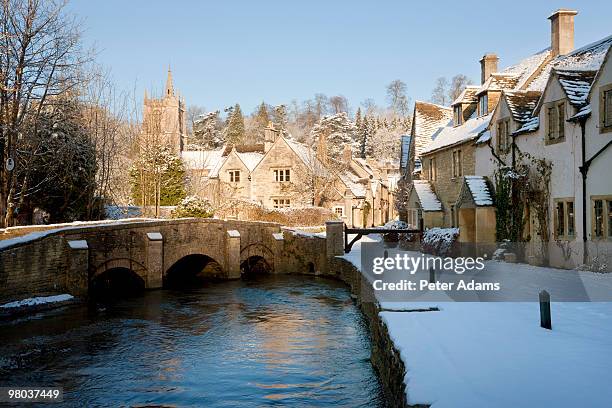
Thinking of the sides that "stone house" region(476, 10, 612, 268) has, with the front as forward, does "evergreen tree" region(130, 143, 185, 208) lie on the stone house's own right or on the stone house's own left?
on the stone house's own right

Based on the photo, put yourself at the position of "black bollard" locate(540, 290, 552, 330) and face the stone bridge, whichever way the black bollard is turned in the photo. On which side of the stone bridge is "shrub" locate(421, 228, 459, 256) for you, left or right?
right

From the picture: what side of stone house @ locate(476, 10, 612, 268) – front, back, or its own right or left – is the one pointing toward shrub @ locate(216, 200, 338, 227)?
right

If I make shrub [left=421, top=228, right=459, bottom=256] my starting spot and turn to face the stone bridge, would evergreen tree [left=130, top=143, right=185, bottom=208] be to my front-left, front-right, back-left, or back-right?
front-right

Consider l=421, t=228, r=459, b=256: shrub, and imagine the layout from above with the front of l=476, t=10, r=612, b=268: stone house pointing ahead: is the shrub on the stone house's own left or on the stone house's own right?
on the stone house's own right

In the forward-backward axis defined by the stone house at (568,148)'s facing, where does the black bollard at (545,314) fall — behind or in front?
in front

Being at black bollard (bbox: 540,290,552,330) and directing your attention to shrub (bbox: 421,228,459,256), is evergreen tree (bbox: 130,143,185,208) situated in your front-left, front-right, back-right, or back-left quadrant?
front-left

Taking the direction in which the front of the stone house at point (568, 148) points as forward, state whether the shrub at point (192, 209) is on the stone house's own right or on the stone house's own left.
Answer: on the stone house's own right

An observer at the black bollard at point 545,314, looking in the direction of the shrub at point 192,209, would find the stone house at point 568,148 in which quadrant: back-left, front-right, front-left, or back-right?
front-right

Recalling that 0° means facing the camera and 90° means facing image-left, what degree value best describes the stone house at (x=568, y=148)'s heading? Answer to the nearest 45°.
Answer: approximately 45°

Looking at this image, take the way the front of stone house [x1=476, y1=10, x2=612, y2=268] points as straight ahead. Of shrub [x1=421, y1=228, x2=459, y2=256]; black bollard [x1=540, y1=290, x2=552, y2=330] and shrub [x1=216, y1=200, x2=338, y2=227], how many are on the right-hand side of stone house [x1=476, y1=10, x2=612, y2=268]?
2

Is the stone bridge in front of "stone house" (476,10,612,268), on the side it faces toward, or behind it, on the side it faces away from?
in front
